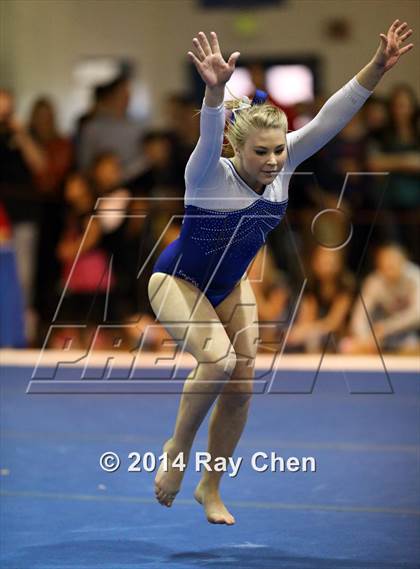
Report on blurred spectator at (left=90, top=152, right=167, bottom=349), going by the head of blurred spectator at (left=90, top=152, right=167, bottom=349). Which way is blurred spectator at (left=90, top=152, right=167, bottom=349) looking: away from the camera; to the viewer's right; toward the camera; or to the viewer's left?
toward the camera

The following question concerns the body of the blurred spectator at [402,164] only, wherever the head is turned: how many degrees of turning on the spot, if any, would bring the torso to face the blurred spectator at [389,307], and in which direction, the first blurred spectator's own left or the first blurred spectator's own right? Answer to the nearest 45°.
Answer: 0° — they already face them

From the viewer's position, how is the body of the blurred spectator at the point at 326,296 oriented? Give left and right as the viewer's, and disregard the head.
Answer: facing the viewer

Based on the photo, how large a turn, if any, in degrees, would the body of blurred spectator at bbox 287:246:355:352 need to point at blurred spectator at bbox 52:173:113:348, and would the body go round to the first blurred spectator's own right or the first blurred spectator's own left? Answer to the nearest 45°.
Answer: approximately 90° to the first blurred spectator's own right

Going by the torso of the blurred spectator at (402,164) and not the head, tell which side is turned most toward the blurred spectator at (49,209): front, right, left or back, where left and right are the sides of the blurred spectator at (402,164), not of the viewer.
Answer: right

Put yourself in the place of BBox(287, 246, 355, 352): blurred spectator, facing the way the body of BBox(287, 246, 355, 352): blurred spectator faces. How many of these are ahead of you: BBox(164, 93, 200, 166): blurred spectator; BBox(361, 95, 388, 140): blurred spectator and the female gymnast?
1

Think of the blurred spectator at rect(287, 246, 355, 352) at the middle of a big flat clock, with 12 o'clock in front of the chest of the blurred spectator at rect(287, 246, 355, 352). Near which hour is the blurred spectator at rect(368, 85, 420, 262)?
the blurred spectator at rect(368, 85, 420, 262) is roughly at 7 o'clock from the blurred spectator at rect(287, 246, 355, 352).

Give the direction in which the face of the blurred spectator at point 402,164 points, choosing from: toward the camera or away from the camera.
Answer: toward the camera

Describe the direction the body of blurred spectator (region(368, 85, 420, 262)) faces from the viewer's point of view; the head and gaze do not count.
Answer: toward the camera

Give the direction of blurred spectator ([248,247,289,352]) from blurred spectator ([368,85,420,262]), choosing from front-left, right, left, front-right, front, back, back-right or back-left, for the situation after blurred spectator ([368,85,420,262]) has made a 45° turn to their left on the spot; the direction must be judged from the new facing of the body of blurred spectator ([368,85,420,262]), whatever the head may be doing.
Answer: right

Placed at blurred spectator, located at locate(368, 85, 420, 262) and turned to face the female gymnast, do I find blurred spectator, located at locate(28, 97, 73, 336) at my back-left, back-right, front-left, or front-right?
front-right

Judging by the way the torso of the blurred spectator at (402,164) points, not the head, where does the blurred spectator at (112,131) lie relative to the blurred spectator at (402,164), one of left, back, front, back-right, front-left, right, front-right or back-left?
right

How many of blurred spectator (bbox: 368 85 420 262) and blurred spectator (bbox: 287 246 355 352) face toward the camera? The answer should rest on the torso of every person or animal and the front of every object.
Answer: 2

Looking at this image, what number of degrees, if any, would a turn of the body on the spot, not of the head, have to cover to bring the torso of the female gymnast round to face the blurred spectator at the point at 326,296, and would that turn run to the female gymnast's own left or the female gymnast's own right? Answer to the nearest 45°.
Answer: approximately 135° to the female gymnast's own left

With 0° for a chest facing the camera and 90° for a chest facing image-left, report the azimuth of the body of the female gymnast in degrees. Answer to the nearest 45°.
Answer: approximately 315°

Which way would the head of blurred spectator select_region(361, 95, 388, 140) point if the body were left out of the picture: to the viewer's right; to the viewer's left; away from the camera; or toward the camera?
toward the camera

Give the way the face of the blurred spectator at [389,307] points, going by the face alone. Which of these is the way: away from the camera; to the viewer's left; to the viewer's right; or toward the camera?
toward the camera
